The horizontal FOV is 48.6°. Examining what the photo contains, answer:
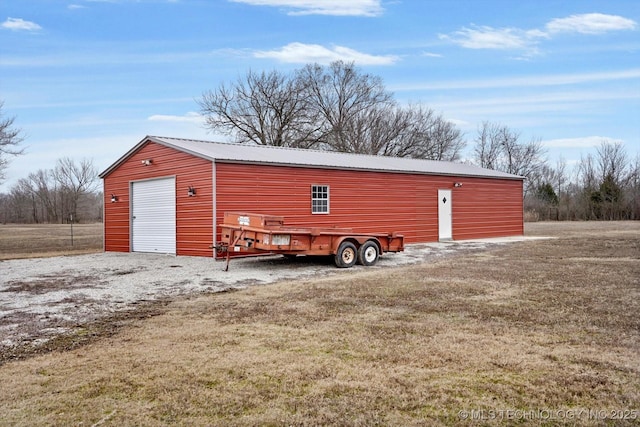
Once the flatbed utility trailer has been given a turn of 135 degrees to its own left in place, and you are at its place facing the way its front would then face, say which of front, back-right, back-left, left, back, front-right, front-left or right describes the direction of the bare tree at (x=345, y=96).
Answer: left

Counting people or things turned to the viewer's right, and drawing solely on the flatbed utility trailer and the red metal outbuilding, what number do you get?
0

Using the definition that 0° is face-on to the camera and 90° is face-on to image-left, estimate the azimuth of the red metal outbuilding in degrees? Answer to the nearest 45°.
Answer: approximately 45°

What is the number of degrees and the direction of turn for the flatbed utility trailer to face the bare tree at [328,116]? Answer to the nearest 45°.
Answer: approximately 135° to its right

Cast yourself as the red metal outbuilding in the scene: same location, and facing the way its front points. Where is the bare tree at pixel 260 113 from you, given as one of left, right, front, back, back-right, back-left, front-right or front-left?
back-right

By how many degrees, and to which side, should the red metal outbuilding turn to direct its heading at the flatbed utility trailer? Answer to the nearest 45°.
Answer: approximately 45° to its left

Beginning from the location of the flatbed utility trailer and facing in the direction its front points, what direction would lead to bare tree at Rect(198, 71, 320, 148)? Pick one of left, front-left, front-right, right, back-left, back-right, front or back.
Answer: back-right

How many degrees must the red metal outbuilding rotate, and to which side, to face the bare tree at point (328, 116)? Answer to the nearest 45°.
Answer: approximately 135° to its right
